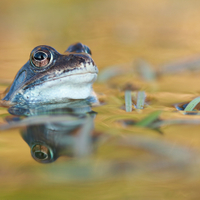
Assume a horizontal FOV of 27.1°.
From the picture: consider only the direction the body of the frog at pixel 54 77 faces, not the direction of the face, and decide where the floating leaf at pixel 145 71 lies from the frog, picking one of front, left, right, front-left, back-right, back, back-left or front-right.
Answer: left

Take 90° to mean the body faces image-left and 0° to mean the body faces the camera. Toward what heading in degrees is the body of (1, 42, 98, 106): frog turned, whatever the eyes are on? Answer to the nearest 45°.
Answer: approximately 315°

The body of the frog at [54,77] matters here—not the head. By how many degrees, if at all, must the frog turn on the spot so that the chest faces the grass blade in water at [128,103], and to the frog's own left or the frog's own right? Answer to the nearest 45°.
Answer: approximately 45° to the frog's own left

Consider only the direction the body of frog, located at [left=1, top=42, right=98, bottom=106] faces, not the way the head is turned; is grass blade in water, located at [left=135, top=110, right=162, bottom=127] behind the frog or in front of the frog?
in front

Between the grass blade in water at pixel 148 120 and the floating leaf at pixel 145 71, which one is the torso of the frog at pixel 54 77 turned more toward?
the grass blade in water

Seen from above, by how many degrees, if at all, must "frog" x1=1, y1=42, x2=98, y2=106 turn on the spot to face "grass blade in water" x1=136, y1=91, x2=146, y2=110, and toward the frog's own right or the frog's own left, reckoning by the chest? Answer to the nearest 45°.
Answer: approximately 45° to the frog's own left
